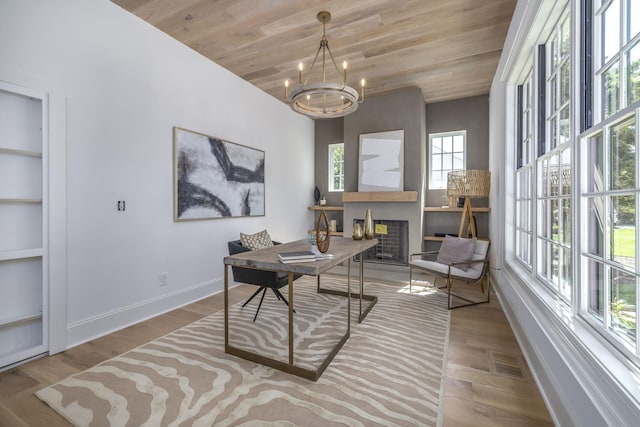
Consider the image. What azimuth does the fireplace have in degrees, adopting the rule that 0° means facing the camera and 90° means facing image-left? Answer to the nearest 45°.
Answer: approximately 0°

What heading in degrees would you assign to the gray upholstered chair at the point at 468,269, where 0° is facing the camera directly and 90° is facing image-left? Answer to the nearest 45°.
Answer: approximately 45°

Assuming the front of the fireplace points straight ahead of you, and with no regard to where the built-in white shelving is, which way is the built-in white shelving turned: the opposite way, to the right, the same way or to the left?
to the left

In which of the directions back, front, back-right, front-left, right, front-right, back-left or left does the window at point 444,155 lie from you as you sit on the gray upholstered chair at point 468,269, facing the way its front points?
back-right

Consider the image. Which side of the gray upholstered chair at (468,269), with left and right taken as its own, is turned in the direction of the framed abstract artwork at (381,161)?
right

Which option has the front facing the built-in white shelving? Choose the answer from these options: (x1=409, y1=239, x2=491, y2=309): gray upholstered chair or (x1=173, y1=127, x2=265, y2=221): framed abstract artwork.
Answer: the gray upholstered chair

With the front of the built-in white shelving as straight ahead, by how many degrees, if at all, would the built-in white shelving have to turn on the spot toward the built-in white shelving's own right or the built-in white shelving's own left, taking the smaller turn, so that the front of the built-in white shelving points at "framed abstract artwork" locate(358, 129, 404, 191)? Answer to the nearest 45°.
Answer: approximately 45° to the built-in white shelving's own left

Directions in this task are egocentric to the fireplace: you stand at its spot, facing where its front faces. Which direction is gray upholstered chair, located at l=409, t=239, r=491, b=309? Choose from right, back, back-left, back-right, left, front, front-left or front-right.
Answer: front-left
